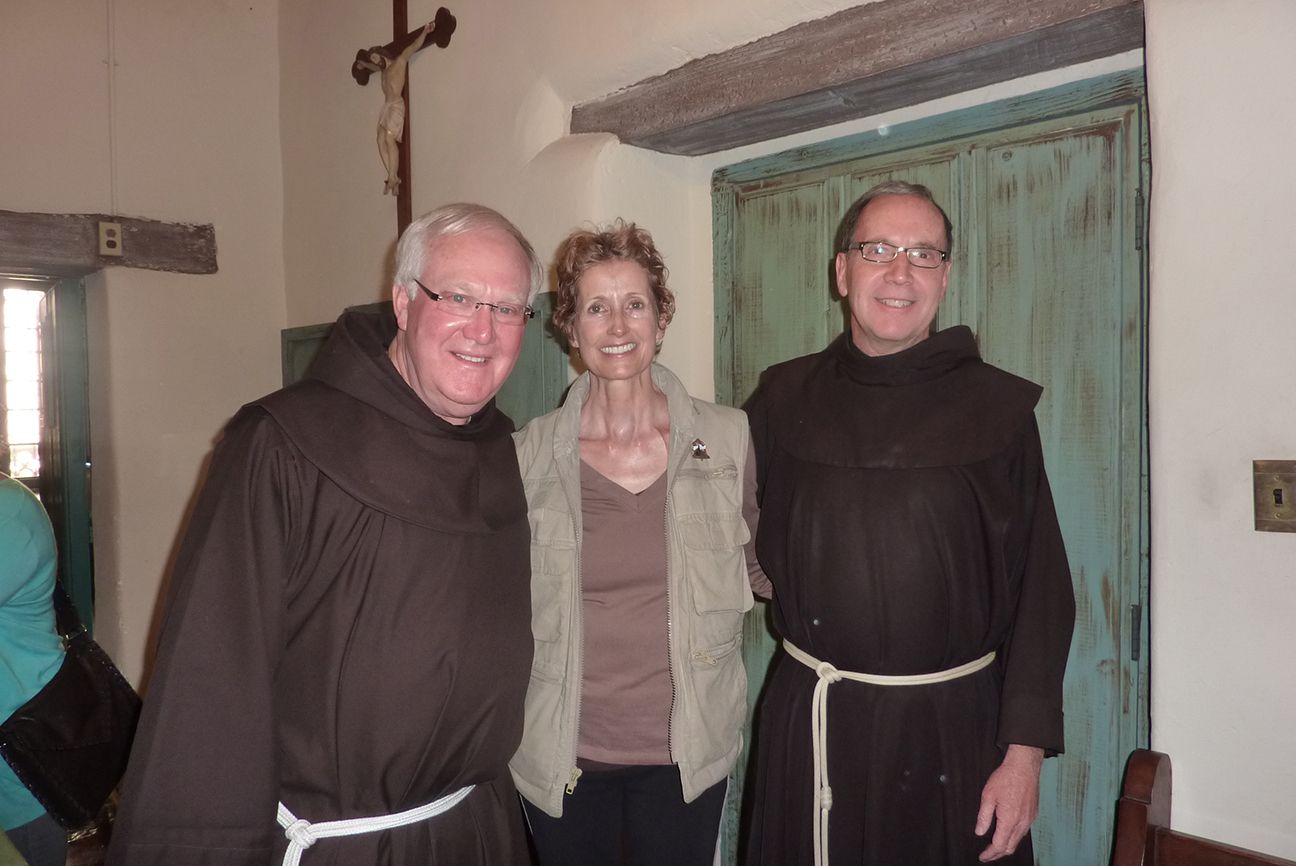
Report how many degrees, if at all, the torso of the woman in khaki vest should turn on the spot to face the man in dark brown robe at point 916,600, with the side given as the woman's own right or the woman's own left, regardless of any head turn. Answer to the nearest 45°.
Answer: approximately 90° to the woman's own left

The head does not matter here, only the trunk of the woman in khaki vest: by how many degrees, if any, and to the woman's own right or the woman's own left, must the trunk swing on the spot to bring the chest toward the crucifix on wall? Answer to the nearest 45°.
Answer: approximately 135° to the woman's own right

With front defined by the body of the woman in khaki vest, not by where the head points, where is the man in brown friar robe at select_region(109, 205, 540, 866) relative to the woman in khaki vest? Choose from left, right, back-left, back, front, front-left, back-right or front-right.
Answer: front-right

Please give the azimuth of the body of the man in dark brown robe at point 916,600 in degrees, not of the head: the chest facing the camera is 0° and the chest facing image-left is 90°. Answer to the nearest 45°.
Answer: approximately 0°

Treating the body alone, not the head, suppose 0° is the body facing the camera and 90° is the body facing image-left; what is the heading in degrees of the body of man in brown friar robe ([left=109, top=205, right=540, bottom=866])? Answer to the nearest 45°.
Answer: approximately 315°

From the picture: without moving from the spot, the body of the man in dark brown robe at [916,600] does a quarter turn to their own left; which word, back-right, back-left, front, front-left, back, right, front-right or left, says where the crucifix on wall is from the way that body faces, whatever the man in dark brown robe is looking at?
back-left

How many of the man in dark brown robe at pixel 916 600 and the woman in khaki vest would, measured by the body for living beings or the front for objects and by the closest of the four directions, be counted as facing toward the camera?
2
